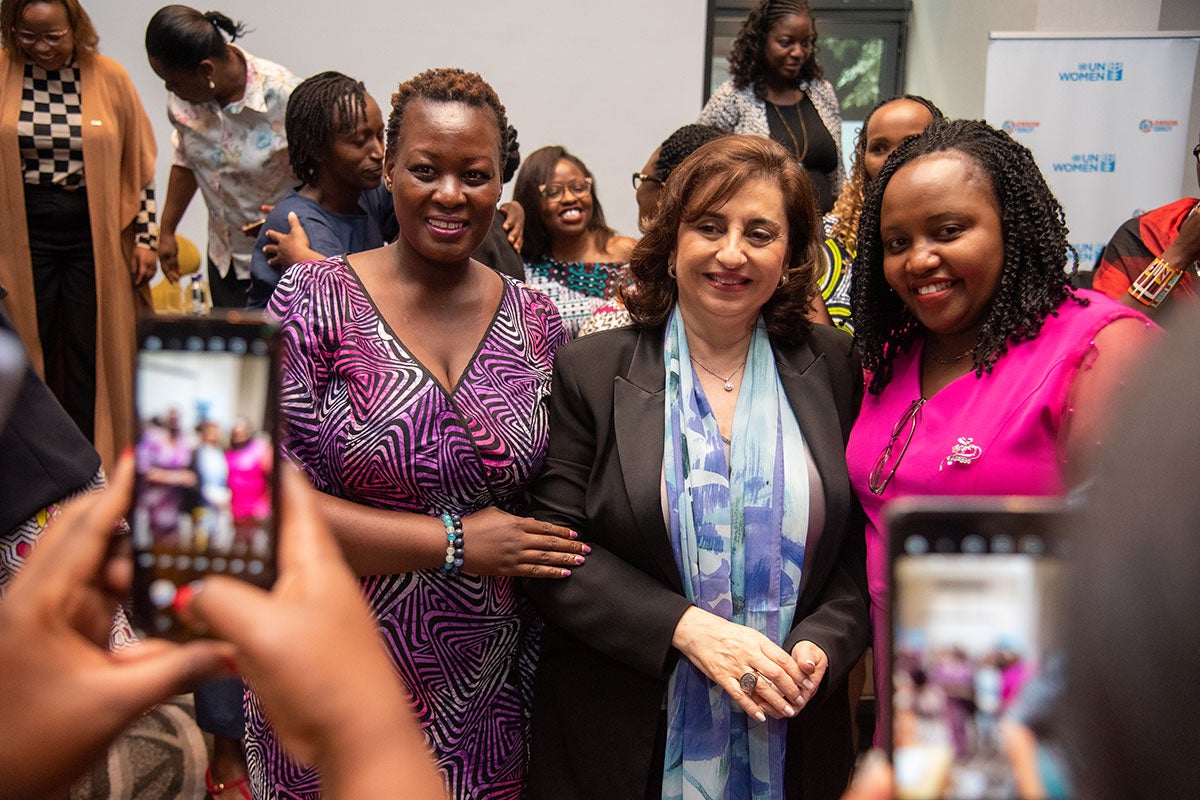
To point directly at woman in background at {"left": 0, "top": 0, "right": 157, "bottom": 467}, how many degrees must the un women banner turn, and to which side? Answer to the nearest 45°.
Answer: approximately 45° to its right

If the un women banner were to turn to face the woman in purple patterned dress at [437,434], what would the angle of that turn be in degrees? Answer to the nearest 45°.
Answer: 0° — it already faces them

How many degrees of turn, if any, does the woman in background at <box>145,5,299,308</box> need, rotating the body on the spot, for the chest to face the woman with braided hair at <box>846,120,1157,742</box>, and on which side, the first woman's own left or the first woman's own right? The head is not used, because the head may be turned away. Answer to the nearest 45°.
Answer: approximately 45° to the first woman's own left

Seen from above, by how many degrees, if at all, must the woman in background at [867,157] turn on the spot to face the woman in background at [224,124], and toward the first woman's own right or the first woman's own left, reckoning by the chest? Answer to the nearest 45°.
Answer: approximately 90° to the first woman's own right

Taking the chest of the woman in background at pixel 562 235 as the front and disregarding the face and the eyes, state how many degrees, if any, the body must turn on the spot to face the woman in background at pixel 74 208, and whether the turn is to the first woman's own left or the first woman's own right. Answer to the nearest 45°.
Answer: approximately 90° to the first woman's own right

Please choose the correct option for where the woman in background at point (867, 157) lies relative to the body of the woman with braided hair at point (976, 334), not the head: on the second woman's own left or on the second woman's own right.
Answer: on the second woman's own right

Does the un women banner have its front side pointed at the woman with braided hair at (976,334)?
yes
